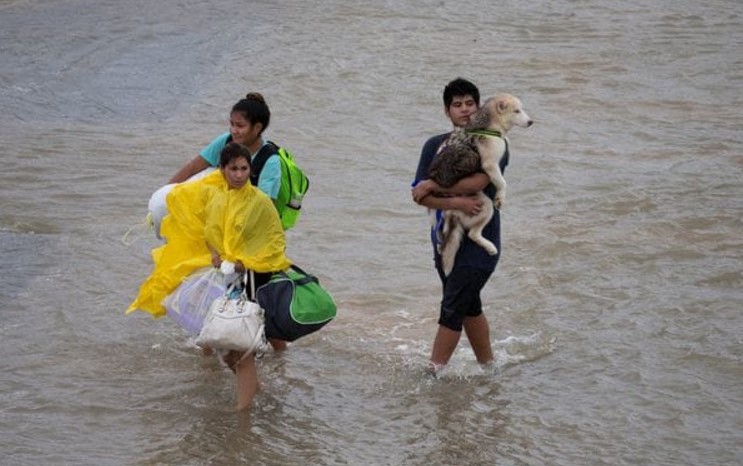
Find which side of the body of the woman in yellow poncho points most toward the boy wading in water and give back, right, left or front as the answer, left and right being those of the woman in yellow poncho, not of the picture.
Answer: left

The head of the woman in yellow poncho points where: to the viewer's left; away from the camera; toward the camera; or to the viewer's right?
toward the camera

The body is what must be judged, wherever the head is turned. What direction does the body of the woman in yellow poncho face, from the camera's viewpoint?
toward the camera

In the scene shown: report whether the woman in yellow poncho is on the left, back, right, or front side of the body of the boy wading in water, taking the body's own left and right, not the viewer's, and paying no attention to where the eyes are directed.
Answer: right

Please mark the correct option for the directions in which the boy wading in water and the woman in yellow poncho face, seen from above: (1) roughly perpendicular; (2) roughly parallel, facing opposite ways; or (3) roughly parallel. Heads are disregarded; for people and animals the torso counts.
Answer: roughly parallel

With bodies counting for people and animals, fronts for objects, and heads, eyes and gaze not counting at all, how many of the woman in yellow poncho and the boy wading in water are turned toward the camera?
2

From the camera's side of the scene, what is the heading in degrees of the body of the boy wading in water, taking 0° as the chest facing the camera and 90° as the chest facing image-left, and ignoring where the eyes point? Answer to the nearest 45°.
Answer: approximately 0°
